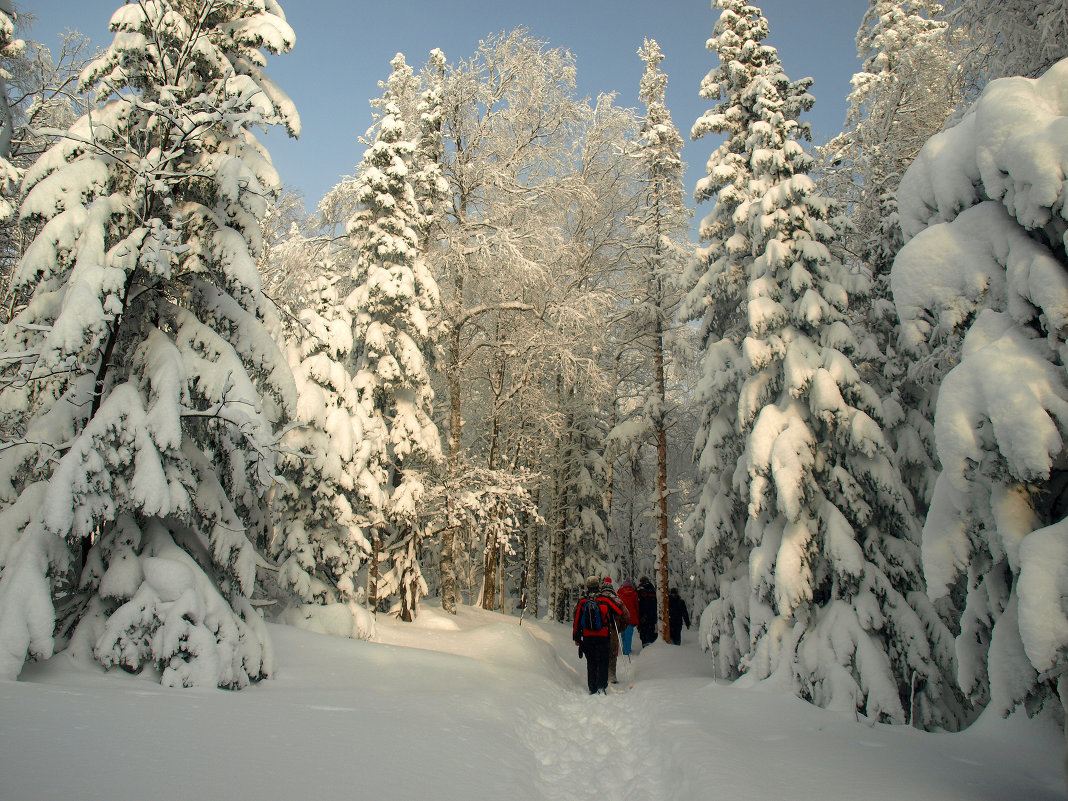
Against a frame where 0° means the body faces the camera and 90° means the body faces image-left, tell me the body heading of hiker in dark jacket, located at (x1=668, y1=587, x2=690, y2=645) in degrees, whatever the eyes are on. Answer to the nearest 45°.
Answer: approximately 180°

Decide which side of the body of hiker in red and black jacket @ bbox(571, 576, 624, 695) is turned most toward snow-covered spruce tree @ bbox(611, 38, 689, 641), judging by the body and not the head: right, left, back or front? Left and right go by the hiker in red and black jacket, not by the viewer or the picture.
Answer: front

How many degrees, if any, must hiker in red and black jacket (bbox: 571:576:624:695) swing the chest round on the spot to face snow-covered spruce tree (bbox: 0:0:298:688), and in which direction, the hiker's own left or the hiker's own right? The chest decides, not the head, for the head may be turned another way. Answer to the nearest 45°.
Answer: approximately 135° to the hiker's own left

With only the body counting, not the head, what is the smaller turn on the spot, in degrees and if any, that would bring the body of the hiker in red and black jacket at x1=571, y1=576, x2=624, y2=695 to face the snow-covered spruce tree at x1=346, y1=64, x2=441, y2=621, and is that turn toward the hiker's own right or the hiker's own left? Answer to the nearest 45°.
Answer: approximately 45° to the hiker's own left

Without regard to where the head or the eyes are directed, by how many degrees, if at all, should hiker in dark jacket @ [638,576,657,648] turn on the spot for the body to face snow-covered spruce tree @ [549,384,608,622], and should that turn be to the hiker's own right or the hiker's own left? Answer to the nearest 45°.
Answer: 0° — they already face it

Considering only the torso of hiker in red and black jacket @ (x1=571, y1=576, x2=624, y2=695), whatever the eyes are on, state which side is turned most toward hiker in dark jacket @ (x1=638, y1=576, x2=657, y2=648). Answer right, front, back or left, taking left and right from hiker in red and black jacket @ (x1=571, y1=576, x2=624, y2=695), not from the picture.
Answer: front

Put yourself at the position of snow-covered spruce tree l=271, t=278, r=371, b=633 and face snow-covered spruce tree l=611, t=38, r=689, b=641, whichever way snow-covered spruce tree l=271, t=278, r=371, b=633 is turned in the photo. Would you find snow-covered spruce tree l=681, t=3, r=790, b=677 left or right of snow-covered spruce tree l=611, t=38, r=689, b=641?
right

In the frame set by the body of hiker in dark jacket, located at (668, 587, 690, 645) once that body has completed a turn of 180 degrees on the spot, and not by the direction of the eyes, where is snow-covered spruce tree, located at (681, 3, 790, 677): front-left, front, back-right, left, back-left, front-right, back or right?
front

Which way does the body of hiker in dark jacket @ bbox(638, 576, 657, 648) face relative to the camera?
away from the camera

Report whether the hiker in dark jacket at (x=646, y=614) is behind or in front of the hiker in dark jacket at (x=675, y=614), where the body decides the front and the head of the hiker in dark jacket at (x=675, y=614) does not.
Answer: behind

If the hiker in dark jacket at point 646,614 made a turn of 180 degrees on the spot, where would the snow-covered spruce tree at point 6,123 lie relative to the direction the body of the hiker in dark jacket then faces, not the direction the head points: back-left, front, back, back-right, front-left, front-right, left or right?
front-right

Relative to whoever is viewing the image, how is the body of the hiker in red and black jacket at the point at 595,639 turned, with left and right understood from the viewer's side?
facing away from the viewer
